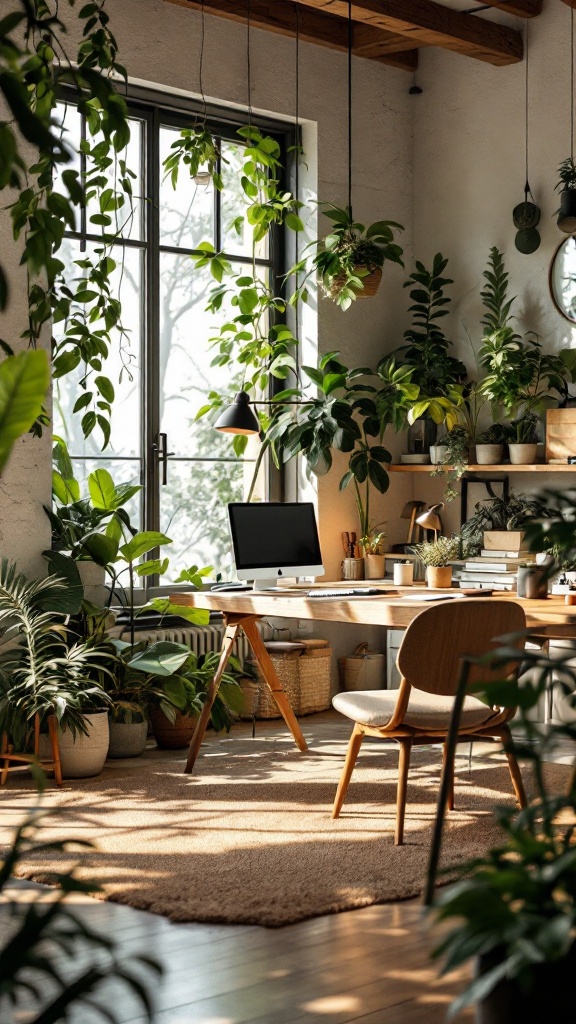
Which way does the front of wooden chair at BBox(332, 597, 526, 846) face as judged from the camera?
facing away from the viewer and to the left of the viewer

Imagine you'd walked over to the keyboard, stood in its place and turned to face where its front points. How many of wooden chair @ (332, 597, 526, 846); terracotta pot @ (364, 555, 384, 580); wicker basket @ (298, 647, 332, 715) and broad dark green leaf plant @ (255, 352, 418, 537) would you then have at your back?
3

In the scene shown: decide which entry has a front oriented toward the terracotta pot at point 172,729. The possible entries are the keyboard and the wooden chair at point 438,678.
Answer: the wooden chair

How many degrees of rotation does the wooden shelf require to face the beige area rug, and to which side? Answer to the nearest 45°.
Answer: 0° — it already faces it

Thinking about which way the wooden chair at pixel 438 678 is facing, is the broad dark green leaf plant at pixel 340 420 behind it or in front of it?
in front

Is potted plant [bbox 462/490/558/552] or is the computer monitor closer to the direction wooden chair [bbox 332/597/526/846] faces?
the computer monitor

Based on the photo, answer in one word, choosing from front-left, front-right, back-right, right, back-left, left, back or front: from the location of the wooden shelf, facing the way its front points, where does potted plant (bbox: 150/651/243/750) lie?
front-right

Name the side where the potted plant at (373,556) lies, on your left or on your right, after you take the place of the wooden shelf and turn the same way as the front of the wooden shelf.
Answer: on your right

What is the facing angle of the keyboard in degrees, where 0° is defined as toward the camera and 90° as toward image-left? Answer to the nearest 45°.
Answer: approximately 0°

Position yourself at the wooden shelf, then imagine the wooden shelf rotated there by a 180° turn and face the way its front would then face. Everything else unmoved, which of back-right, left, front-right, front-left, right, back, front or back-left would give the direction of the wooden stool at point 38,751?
back-left
